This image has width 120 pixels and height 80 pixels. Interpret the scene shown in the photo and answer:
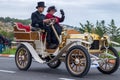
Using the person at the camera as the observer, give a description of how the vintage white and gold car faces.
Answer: facing the viewer and to the right of the viewer
